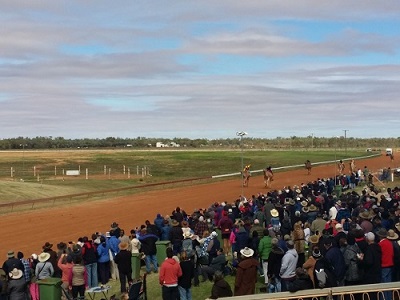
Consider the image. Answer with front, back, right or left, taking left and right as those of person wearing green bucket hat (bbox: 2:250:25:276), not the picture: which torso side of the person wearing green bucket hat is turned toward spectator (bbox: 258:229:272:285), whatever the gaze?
right

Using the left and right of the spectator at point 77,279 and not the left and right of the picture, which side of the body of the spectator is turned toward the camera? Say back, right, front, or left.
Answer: back

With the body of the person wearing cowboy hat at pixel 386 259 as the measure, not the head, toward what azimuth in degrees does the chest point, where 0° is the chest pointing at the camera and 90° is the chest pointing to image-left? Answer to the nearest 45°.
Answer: approximately 135°

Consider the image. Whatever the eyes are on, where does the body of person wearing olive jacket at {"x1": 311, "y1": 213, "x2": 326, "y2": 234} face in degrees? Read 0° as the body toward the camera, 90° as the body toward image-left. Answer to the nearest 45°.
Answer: approximately 180°

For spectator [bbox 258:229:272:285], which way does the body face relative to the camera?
away from the camera

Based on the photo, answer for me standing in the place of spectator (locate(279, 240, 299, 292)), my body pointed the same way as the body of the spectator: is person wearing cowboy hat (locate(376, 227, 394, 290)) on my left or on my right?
on my right

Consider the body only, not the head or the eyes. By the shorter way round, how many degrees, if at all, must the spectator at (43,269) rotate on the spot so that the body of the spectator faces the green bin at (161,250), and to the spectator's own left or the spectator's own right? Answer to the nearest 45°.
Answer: approximately 45° to the spectator's own right

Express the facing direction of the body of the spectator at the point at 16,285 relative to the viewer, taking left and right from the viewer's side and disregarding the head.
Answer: facing away from the viewer

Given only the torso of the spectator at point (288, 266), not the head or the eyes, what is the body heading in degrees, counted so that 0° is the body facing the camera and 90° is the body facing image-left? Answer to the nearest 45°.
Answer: approximately 135°

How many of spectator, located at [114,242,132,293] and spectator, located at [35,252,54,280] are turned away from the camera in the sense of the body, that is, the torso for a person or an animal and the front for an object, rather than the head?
2

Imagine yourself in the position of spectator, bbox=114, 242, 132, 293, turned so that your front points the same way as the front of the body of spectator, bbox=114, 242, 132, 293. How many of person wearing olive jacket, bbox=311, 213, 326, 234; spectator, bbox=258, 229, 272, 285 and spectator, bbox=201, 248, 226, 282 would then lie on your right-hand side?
3

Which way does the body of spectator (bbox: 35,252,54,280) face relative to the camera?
away from the camera
